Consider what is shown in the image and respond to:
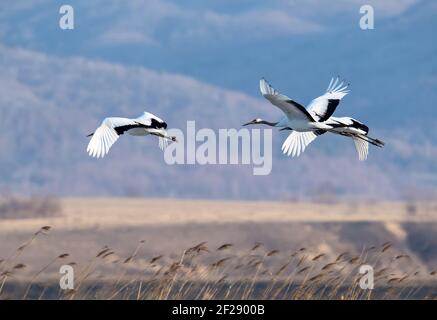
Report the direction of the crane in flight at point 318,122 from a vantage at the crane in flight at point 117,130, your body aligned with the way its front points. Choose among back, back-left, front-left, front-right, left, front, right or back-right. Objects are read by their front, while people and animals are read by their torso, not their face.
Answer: back

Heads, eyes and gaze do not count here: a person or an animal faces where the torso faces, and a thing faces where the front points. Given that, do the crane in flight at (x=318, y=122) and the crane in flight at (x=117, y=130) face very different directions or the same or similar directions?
same or similar directions

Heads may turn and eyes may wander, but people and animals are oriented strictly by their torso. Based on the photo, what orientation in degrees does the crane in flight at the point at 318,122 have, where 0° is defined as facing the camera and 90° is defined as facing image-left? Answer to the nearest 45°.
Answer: approximately 90°

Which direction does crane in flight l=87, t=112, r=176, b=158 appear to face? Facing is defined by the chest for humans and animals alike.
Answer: to the viewer's left

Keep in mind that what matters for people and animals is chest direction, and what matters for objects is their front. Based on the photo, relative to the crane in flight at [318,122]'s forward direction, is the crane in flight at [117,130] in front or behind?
in front
